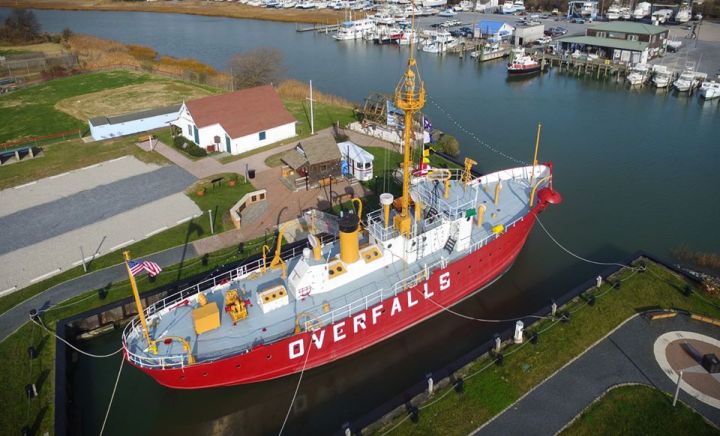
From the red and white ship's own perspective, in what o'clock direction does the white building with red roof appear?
The white building with red roof is roughly at 10 o'clock from the red and white ship.

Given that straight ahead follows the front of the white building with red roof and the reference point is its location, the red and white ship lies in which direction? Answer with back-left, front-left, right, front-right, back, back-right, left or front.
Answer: front-left

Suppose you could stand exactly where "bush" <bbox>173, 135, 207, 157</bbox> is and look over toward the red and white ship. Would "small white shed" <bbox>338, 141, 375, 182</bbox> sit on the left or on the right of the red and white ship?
left

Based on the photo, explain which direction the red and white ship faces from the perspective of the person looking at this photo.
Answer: facing away from the viewer and to the right of the viewer

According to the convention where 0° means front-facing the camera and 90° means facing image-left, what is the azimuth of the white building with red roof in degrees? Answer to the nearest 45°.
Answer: approximately 45°

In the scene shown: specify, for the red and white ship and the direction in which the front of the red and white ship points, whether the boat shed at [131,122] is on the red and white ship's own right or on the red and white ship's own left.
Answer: on the red and white ship's own left

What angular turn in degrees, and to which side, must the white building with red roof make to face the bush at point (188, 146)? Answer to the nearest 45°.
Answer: approximately 45° to its right

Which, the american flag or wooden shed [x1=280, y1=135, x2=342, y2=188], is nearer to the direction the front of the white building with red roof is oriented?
the american flag

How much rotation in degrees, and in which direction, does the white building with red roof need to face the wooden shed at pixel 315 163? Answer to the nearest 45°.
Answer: approximately 90° to its left

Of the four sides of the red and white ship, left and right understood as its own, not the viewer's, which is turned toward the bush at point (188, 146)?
left

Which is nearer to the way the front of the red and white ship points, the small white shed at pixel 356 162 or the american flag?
the small white shed

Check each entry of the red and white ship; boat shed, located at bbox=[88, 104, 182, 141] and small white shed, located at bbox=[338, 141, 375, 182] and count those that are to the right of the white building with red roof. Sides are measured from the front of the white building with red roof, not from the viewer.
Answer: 1
